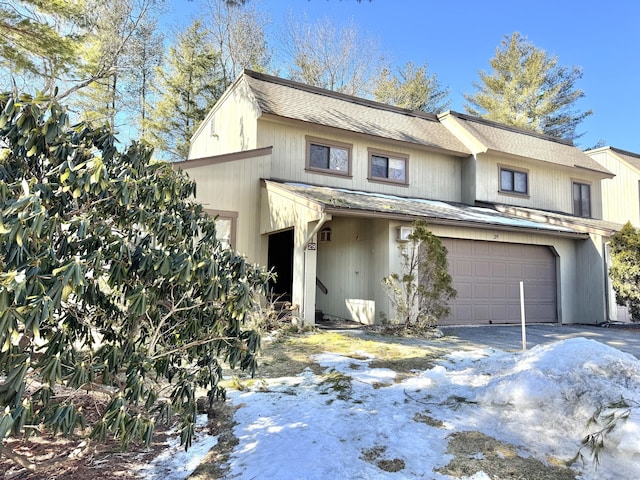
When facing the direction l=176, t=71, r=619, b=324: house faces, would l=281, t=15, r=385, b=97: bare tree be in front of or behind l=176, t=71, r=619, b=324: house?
behind

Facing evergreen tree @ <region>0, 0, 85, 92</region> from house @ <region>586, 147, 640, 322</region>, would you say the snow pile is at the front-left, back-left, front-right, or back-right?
front-left

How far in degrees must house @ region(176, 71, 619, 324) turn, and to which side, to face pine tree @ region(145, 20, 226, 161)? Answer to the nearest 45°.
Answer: approximately 180°

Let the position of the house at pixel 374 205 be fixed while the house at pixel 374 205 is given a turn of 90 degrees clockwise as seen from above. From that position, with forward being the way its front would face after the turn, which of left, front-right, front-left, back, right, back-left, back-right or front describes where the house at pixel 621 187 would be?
back

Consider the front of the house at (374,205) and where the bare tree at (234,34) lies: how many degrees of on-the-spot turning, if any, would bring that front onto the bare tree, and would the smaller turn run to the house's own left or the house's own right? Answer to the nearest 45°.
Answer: approximately 180°

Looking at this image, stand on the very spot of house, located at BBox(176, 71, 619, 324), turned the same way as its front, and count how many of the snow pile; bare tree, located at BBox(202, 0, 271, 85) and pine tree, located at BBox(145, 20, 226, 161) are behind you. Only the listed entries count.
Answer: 2

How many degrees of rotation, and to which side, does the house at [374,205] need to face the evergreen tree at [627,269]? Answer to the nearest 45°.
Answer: approximately 45° to its left

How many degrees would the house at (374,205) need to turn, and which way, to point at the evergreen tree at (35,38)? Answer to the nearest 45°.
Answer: approximately 135° to its right

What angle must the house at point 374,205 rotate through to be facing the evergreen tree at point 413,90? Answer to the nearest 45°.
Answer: approximately 135° to its left

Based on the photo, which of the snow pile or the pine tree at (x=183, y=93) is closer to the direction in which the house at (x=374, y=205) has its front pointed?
the snow pile

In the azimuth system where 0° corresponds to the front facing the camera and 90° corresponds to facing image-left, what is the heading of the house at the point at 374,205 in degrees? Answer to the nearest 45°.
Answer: approximately 315°

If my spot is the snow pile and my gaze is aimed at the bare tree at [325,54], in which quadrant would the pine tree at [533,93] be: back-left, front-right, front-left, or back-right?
front-right

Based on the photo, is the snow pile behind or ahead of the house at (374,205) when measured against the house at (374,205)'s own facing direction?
ahead
